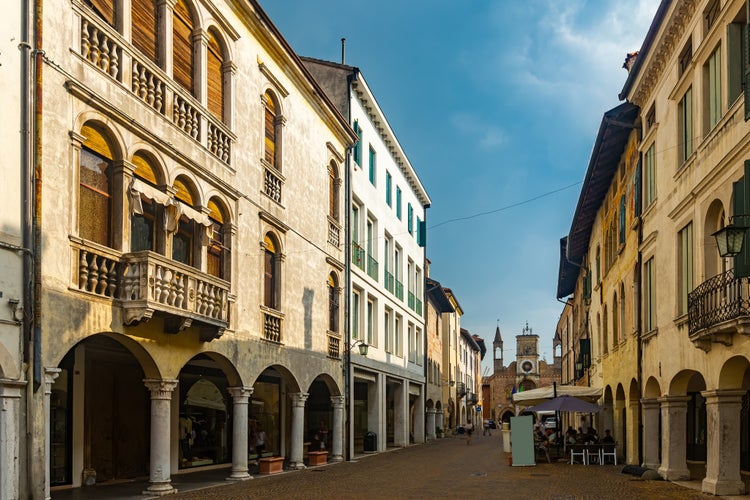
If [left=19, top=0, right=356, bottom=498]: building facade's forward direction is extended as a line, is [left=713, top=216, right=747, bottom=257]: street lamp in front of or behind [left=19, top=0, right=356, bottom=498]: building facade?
in front

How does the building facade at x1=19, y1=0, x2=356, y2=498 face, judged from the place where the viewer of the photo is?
facing the viewer and to the right of the viewer

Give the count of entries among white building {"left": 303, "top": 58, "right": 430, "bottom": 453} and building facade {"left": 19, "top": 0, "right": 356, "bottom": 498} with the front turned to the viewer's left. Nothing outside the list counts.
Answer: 0

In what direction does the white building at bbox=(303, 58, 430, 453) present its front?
to the viewer's right

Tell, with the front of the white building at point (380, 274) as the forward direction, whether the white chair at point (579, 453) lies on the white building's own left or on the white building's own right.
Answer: on the white building's own right

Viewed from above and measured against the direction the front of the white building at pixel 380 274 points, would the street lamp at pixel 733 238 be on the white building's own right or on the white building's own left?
on the white building's own right
